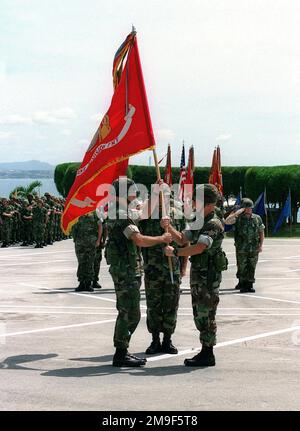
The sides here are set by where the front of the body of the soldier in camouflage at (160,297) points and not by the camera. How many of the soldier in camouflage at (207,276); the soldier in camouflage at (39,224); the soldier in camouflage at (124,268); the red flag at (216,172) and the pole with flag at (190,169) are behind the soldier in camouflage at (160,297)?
3

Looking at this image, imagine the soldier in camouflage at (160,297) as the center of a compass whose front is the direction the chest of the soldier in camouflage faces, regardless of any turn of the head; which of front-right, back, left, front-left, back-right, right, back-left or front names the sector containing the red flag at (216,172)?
back

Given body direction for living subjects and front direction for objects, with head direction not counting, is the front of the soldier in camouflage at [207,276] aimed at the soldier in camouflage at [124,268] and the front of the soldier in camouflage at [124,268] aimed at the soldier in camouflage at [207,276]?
yes

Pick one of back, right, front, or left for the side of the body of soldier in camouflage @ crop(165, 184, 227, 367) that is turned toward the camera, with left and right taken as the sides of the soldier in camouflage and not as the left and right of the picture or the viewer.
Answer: left

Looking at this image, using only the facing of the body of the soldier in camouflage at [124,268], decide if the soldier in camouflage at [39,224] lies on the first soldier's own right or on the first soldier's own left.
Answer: on the first soldier's own left

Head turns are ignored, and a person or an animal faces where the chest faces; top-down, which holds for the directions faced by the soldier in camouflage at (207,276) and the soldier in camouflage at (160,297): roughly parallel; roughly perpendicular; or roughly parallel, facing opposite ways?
roughly perpendicular

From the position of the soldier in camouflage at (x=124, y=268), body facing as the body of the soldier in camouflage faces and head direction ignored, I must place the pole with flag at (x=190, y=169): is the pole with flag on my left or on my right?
on my left

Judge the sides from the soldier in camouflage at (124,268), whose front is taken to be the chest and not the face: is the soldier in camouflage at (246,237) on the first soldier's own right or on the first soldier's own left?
on the first soldier's own left

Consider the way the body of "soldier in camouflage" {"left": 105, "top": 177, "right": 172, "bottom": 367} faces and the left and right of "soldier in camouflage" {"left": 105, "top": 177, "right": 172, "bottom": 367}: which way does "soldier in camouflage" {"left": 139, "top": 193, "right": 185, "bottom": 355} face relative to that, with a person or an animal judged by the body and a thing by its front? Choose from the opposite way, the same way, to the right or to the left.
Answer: to the right

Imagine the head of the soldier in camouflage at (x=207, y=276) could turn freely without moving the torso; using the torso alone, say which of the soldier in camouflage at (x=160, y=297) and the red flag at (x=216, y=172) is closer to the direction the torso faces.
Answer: the soldier in camouflage

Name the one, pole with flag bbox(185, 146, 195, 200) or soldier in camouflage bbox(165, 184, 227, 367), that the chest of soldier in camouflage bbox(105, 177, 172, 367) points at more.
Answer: the soldier in camouflage

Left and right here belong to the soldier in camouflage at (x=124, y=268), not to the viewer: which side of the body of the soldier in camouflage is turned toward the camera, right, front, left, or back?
right

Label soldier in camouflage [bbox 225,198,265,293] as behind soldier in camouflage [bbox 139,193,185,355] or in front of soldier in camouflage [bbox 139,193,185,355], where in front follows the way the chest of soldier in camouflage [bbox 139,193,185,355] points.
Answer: behind
